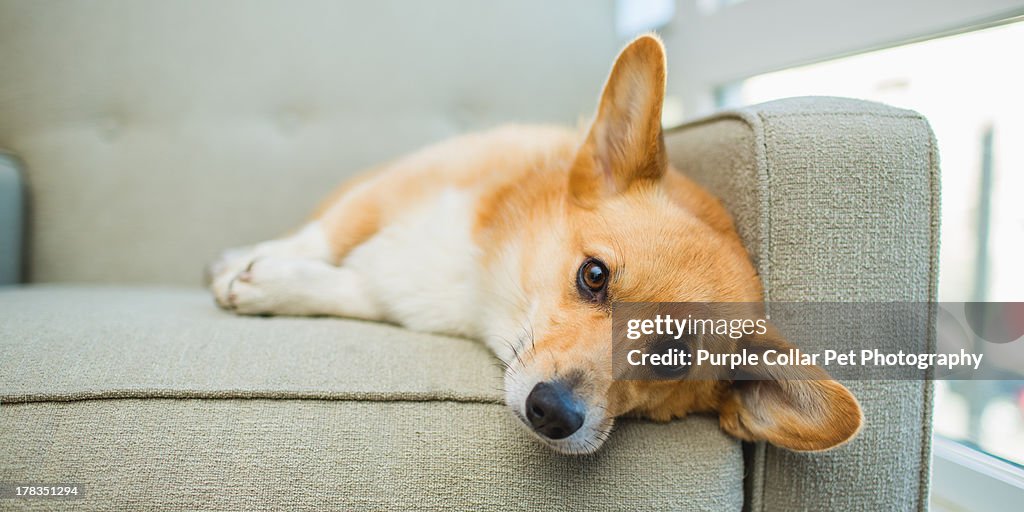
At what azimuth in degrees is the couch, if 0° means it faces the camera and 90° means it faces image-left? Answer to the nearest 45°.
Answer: approximately 0°
